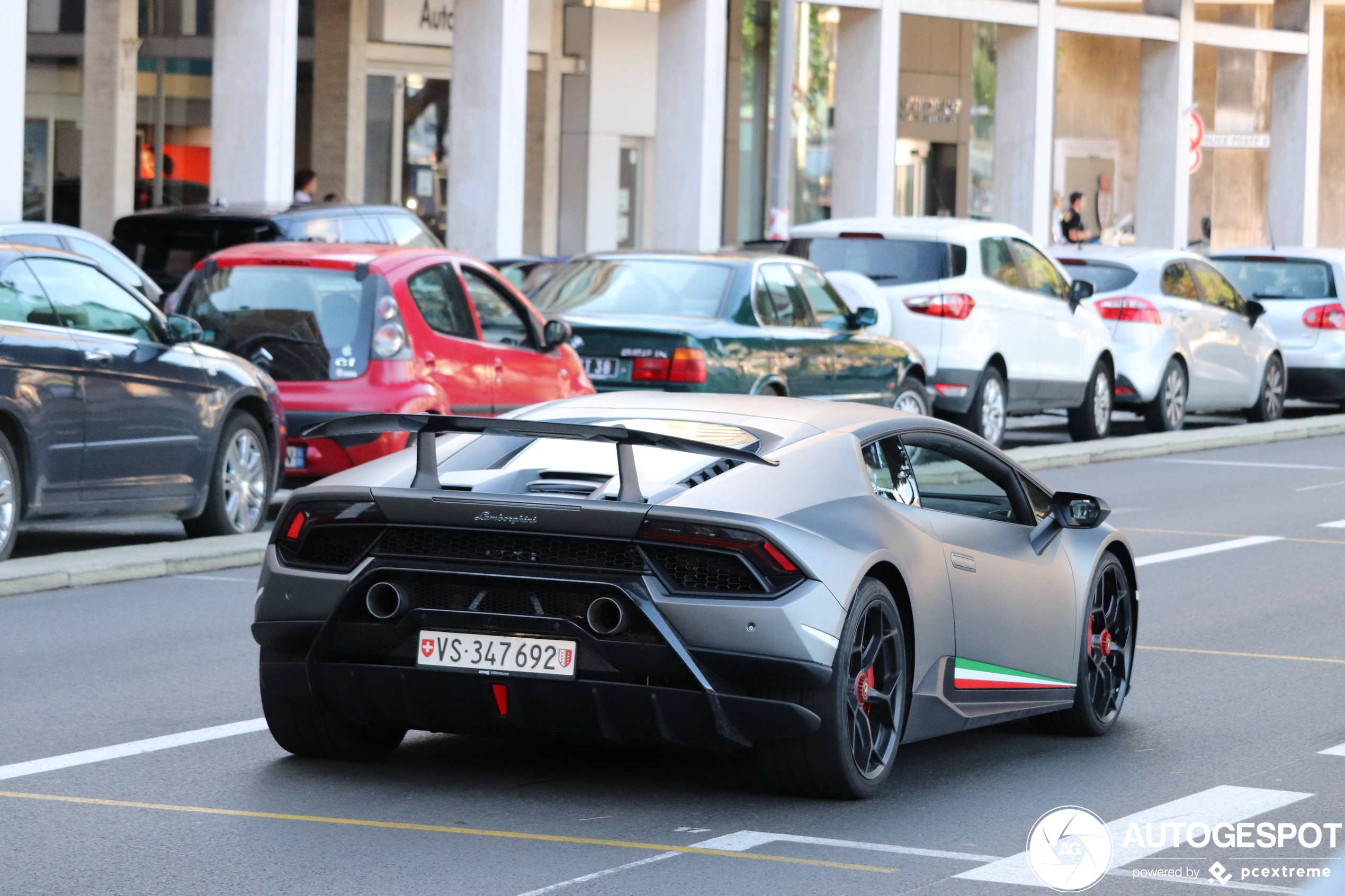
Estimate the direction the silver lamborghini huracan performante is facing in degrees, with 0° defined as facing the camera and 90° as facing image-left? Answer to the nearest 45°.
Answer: approximately 225°

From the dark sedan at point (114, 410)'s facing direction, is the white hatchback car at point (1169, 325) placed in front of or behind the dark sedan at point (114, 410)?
in front

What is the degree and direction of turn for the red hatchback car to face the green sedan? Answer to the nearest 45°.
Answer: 0° — it already faces it

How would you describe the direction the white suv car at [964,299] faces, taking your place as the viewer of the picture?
facing away from the viewer and to the right of the viewer

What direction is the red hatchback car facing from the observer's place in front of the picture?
facing away from the viewer and to the right of the viewer

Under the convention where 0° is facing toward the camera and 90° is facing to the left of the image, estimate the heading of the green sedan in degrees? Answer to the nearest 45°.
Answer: approximately 225°

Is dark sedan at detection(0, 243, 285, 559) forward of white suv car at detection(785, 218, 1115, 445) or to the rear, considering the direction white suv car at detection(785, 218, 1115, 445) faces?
to the rear

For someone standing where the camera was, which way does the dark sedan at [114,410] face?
facing away from the viewer and to the right of the viewer

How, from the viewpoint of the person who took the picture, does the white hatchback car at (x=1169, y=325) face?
facing away from the viewer and to the right of the viewer
